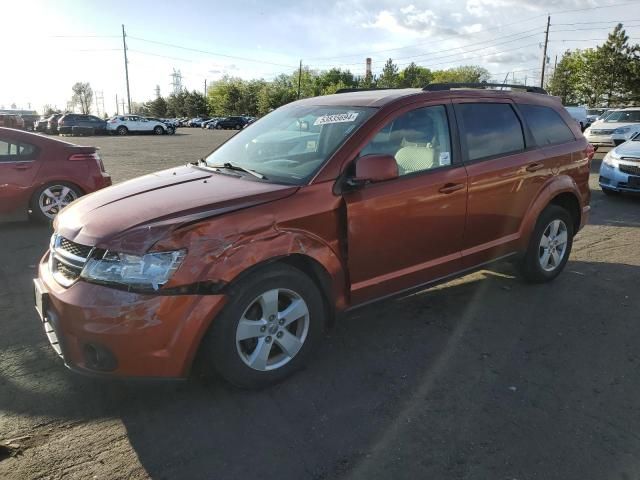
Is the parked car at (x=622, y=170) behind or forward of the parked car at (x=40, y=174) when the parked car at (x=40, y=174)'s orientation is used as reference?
behind

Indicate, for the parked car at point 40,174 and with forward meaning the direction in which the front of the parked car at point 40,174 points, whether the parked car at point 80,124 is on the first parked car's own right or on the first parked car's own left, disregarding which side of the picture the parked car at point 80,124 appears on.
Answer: on the first parked car's own right

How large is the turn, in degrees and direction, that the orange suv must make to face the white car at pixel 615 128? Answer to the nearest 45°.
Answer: approximately 180°

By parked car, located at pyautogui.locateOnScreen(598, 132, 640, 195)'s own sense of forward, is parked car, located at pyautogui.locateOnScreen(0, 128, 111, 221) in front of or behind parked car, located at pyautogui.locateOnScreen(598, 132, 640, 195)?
in front

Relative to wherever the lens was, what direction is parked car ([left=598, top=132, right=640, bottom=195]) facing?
facing the viewer and to the left of the viewer

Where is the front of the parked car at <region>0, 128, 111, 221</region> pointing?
to the viewer's left
